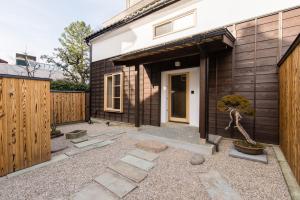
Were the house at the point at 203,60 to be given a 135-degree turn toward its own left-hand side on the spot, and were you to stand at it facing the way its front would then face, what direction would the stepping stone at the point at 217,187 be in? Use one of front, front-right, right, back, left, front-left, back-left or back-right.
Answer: right

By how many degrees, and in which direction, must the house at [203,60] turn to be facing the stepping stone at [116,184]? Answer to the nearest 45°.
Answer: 0° — it already faces it

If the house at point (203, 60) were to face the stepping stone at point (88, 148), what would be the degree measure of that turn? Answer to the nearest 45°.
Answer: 0° — it already faces it

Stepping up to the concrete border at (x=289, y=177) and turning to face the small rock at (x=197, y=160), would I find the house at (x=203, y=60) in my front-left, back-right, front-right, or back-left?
front-right

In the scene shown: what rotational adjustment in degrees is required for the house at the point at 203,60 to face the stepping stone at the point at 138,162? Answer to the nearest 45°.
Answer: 0° — it already faces it

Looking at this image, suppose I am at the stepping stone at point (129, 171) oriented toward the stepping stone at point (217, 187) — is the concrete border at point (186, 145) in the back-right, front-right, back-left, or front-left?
front-left

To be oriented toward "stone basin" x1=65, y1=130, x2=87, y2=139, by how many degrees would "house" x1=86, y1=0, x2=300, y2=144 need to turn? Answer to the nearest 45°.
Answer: approximately 45° to its right

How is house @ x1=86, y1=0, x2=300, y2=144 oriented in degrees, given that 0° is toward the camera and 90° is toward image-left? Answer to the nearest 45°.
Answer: approximately 45°

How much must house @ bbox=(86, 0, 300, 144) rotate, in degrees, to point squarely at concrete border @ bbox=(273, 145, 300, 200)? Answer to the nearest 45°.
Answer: approximately 90° to its left

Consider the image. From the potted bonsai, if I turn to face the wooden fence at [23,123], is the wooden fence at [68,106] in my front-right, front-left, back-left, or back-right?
front-right

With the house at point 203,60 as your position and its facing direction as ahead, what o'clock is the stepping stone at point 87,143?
The stepping stone is roughly at 1 o'clock from the house.

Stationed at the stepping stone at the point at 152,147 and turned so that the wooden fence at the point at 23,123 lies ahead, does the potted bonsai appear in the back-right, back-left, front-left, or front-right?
back-left

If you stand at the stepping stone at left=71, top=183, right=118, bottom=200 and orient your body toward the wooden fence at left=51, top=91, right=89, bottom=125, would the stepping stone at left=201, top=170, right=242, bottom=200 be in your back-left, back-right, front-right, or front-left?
back-right
